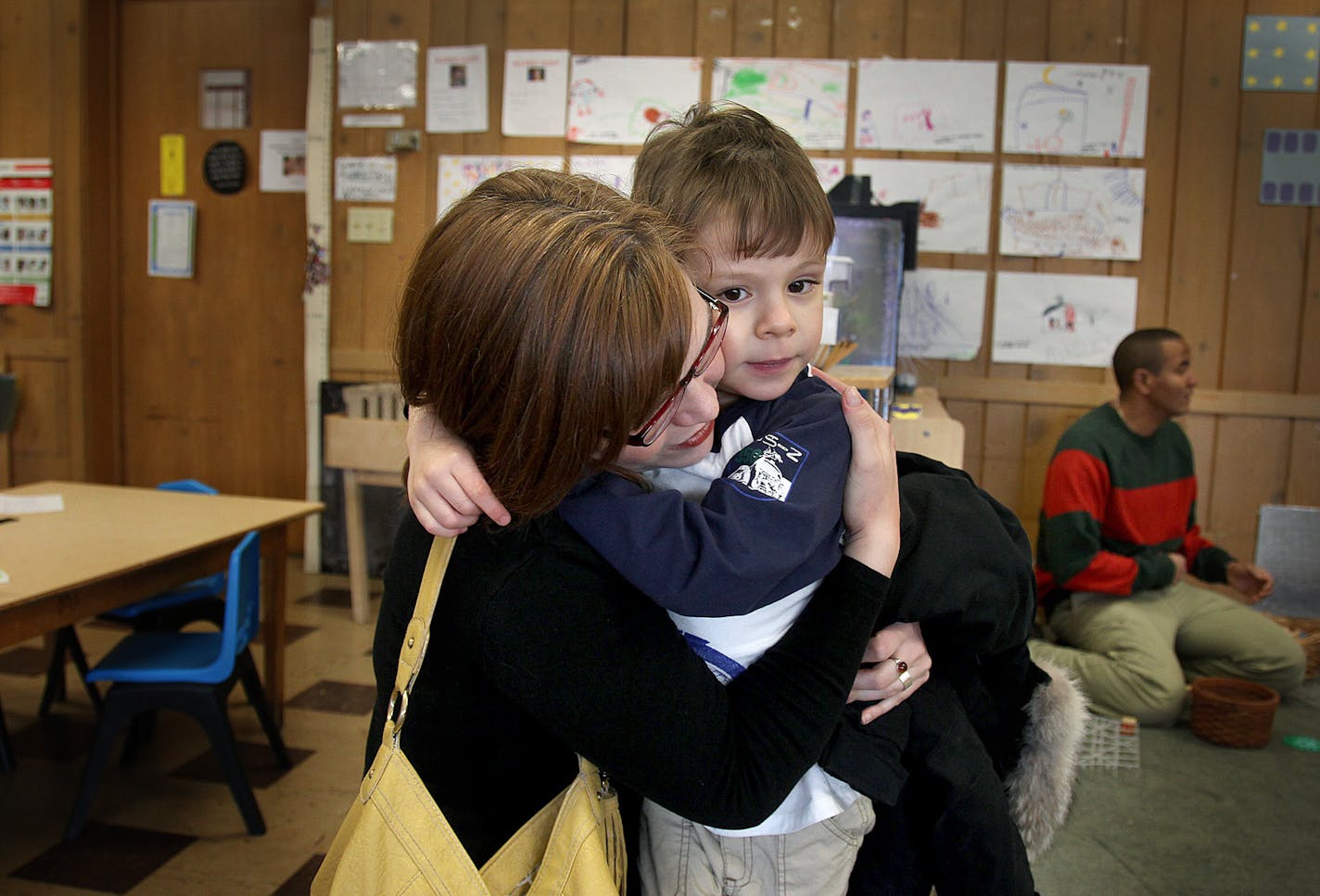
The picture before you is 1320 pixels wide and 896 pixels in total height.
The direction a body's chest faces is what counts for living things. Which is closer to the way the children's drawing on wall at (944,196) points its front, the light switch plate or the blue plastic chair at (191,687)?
the blue plastic chair

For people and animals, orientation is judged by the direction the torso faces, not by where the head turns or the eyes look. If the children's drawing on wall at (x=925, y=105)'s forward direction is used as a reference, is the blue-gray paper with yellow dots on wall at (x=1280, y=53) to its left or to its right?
on its left

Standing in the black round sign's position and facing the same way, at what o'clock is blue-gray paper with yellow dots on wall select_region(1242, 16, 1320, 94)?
The blue-gray paper with yellow dots on wall is roughly at 10 o'clock from the black round sign.

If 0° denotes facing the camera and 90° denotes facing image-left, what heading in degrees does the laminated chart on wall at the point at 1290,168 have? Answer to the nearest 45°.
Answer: approximately 0°

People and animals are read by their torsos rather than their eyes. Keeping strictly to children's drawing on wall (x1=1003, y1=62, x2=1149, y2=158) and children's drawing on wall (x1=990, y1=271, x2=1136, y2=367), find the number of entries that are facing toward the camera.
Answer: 2

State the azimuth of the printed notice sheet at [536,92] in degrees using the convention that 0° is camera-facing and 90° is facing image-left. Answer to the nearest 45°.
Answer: approximately 0°

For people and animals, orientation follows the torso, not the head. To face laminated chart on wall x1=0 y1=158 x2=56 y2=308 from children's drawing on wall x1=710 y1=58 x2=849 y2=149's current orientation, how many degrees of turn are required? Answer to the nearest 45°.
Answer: approximately 90° to its right
